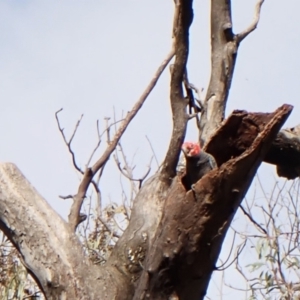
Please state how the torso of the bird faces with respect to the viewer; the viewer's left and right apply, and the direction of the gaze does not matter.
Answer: facing the viewer and to the left of the viewer
